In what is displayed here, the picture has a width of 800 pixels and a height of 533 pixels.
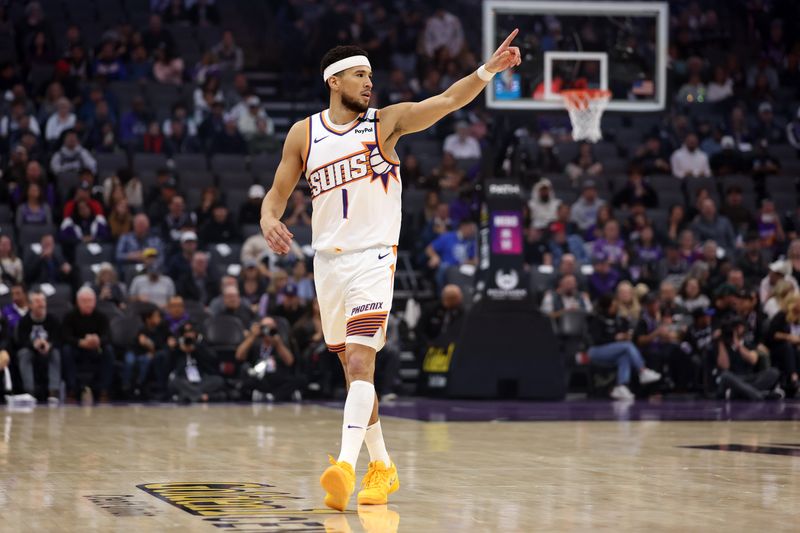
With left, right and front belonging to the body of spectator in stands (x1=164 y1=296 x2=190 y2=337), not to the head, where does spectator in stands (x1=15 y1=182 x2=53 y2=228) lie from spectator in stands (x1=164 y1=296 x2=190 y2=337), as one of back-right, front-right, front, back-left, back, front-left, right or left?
back-right

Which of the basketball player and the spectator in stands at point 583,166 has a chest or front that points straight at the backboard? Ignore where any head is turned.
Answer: the spectator in stands

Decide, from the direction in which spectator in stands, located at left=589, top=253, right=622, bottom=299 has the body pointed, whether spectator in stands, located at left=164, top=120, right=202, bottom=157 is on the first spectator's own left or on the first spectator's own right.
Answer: on the first spectator's own right

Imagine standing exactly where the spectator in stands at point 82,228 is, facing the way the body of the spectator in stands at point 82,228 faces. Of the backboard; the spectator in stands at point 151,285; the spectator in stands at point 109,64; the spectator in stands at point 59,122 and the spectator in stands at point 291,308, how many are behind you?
2

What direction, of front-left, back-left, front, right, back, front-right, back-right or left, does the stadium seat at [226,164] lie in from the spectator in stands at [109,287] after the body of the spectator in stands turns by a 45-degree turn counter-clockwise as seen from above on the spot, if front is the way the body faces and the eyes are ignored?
left

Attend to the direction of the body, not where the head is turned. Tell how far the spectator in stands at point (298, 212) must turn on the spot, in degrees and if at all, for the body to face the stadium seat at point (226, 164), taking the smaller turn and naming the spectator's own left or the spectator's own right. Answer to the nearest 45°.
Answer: approximately 135° to the spectator's own right

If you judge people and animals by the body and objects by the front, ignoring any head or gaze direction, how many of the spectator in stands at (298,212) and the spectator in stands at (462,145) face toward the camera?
2

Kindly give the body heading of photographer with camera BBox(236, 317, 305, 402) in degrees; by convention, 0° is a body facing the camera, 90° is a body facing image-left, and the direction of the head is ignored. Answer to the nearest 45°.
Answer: approximately 0°

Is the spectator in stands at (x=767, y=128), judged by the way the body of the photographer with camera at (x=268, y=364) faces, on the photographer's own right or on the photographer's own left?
on the photographer's own left

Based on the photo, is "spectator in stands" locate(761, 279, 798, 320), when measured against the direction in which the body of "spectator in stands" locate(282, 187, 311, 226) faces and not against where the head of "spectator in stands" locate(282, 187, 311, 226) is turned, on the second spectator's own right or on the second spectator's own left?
on the second spectator's own left
